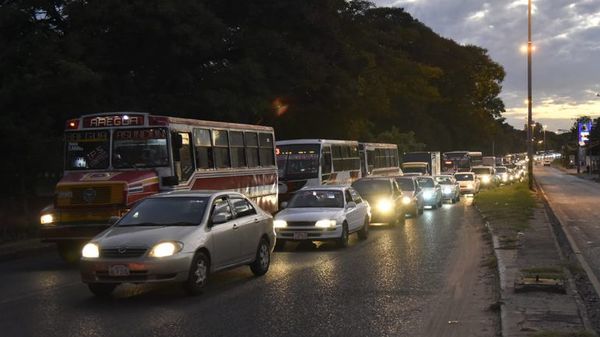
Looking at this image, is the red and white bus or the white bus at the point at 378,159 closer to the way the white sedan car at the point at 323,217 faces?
the red and white bus

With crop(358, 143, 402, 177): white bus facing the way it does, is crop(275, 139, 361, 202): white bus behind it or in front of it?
in front

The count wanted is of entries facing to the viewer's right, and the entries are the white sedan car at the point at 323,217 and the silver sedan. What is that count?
0

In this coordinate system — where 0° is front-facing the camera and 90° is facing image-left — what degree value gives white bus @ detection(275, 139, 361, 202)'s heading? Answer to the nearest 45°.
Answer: approximately 45°

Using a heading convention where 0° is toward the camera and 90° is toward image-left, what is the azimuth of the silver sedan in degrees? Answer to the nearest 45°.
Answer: approximately 45°

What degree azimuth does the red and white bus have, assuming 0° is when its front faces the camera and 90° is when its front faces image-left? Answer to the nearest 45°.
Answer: approximately 45°

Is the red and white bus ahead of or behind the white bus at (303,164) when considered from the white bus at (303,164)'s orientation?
ahead

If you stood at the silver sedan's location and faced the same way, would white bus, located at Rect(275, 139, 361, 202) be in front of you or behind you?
behind
